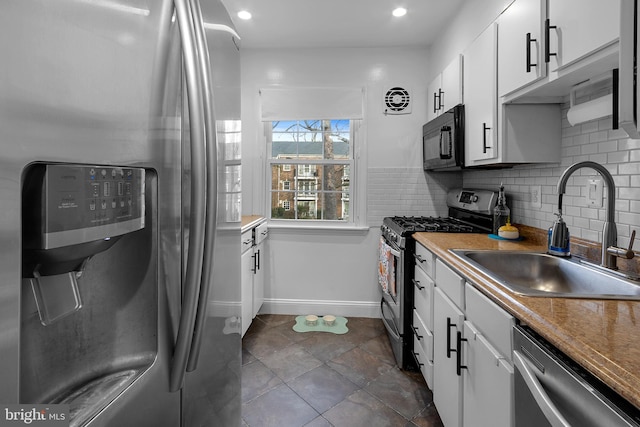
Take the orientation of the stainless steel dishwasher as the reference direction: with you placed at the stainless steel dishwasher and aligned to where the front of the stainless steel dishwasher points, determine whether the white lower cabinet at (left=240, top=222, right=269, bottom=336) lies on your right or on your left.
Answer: on your right

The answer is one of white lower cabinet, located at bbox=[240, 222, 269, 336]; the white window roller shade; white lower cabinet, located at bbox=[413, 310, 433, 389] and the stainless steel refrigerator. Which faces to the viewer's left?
white lower cabinet, located at bbox=[413, 310, 433, 389]

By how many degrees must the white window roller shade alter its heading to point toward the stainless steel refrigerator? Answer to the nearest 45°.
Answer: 0° — it already faces it

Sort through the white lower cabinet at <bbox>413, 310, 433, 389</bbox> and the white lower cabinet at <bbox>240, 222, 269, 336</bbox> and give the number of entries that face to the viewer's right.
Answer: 1

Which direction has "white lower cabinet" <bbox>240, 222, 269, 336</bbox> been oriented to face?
to the viewer's right

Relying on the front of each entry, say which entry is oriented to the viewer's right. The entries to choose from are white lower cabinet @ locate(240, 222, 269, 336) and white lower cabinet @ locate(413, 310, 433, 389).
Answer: white lower cabinet @ locate(240, 222, 269, 336)

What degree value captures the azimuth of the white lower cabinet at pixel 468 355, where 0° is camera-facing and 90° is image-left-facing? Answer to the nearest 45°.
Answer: approximately 45°

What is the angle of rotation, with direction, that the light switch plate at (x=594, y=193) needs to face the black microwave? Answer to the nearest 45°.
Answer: approximately 90° to its right
